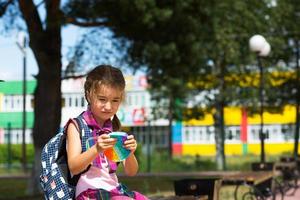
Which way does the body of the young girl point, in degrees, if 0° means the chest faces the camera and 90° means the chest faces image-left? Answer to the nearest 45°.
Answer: approximately 315°
